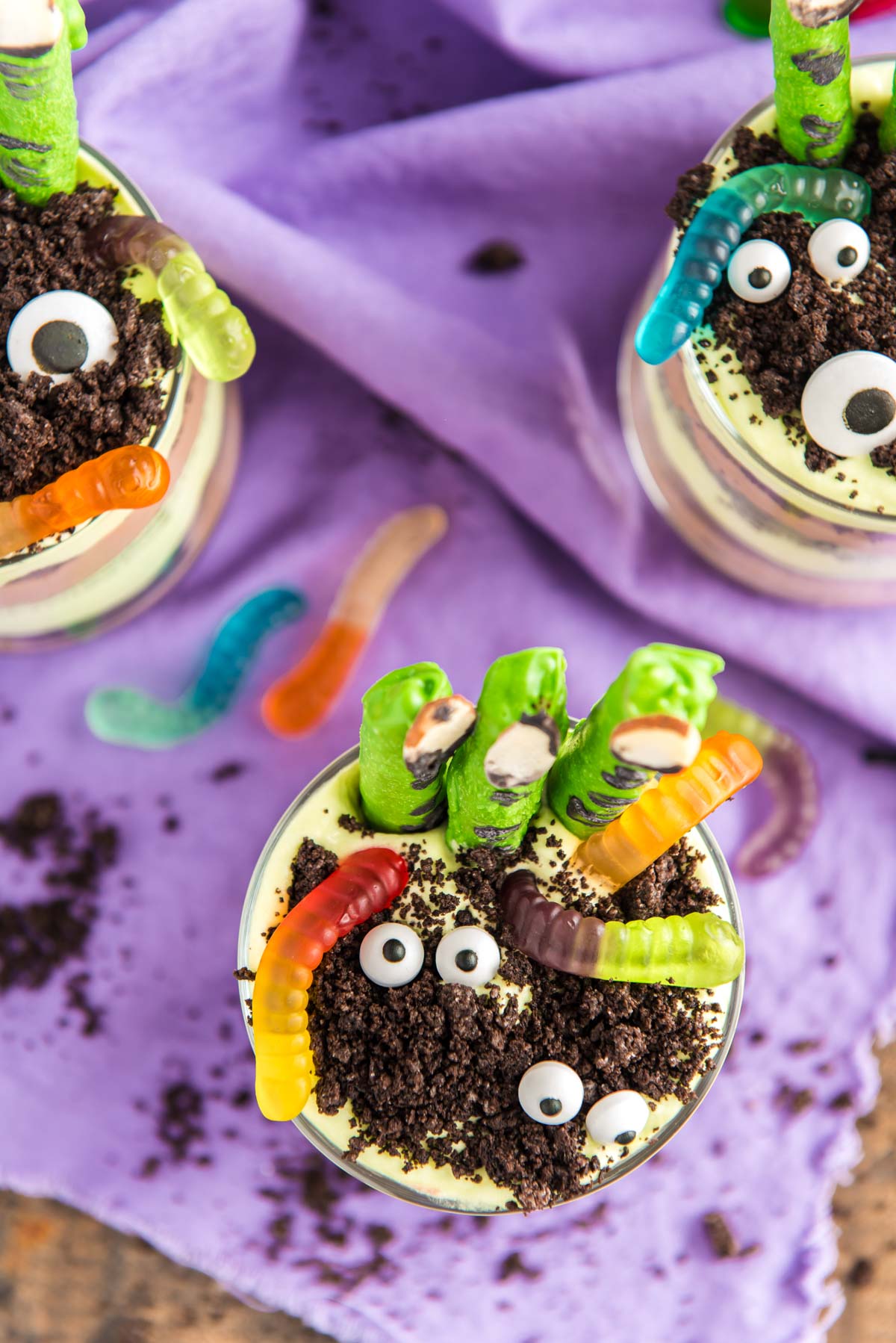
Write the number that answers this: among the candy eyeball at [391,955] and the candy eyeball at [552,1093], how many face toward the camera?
2

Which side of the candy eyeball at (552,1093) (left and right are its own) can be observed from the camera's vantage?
front

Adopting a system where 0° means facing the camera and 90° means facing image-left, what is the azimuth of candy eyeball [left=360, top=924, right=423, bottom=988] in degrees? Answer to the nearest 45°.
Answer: approximately 0°

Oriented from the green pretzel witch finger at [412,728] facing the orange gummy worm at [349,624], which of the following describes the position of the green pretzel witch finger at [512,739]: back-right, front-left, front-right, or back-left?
back-right

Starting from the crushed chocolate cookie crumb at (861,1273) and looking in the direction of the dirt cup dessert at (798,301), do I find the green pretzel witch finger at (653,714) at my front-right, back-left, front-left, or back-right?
front-left

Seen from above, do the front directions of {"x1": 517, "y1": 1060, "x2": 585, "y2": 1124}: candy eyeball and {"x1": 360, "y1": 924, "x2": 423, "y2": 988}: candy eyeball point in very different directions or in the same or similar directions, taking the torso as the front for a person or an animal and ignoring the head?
same or similar directions
